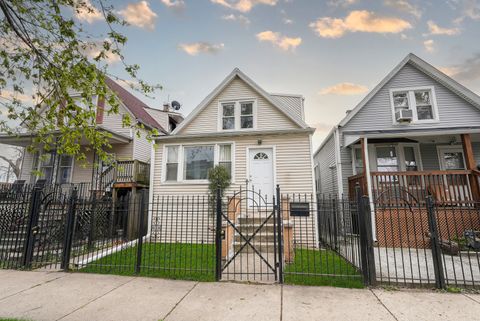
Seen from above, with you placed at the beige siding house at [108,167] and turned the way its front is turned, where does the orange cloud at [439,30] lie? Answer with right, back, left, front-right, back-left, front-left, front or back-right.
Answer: left

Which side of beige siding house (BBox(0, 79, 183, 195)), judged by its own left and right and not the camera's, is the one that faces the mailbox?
left

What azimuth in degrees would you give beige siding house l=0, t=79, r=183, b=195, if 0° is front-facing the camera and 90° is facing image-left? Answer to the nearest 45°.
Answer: approximately 45°

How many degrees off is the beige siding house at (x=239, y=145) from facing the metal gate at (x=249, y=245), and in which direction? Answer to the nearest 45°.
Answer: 0° — it already faces it

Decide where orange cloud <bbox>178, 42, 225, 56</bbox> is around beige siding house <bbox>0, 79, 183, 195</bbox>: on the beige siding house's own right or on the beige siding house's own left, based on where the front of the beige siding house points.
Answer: on the beige siding house's own left

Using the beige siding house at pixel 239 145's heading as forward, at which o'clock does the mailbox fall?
The mailbox is roughly at 11 o'clock from the beige siding house.

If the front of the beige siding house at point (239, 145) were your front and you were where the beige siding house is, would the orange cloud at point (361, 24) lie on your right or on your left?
on your left

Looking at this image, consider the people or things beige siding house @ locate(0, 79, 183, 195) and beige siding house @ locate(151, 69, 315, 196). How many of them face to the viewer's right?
0

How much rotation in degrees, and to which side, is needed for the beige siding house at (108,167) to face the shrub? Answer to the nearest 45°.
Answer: approximately 90° to its left

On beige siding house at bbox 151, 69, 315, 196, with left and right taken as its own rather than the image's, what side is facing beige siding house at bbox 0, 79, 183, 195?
right

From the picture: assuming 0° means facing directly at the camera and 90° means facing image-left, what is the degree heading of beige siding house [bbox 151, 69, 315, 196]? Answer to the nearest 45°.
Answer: approximately 0°
